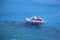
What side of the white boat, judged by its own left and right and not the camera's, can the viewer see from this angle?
left
